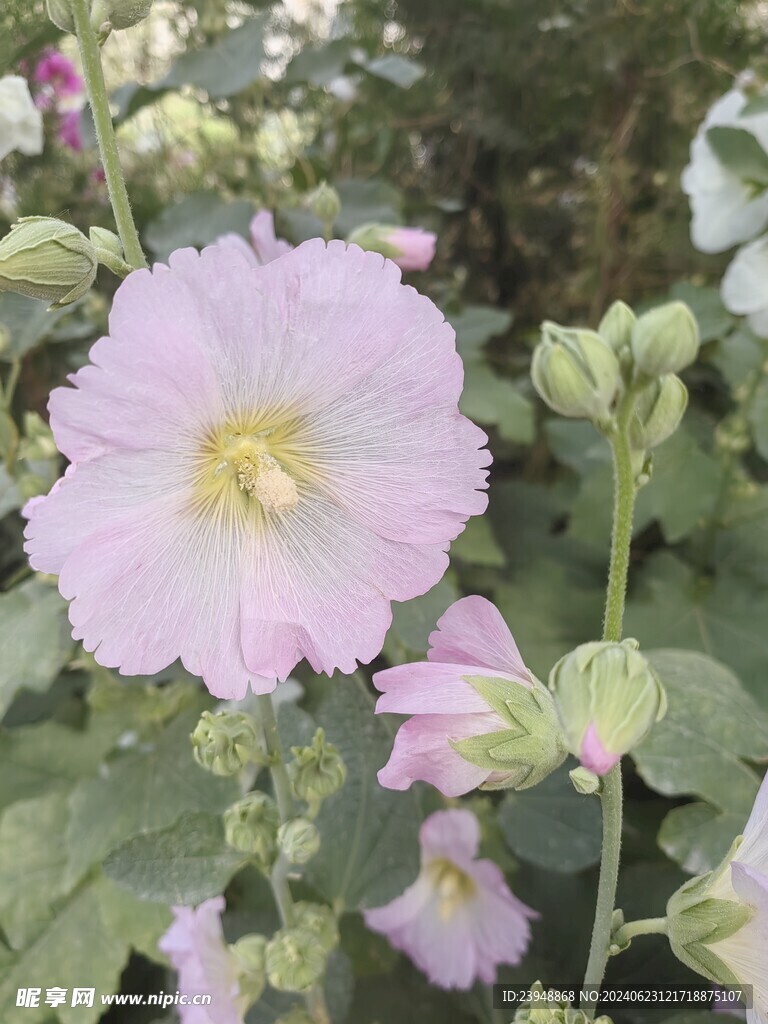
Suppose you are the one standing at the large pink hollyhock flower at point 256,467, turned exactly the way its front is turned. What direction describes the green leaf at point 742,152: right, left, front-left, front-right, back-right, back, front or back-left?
back-left

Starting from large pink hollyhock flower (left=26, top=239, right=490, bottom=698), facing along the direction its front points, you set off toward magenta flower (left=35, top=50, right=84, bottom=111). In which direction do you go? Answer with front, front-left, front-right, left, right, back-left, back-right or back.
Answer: back

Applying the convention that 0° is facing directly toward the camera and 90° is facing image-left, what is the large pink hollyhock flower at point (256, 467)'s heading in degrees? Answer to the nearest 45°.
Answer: approximately 0°

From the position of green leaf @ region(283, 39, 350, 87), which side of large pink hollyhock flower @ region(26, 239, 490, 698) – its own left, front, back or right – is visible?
back
